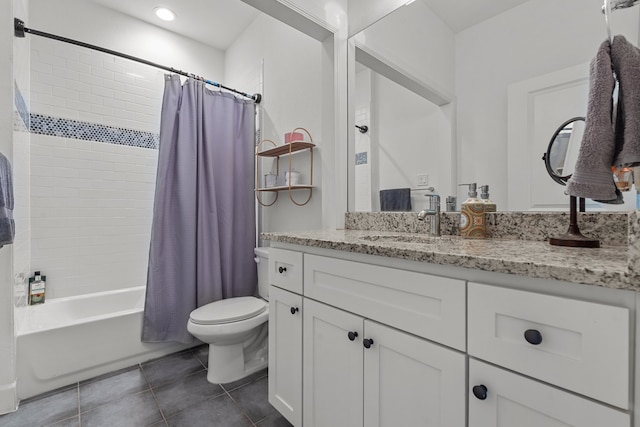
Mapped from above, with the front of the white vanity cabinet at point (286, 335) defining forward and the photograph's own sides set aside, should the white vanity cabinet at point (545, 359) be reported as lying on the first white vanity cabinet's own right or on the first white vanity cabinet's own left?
on the first white vanity cabinet's own left

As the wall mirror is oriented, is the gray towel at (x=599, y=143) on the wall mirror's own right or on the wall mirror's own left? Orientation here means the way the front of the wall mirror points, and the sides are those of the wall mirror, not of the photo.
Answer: on the wall mirror's own left

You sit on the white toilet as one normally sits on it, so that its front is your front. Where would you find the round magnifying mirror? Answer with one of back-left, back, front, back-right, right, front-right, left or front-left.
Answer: left

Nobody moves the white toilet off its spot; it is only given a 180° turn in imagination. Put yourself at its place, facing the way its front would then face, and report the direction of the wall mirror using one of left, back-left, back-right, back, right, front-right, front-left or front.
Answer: right

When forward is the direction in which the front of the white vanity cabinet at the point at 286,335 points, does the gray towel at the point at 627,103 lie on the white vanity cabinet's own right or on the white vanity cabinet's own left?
on the white vanity cabinet's own left

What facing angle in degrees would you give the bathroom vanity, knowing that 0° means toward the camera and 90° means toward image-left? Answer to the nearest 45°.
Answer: approximately 45°

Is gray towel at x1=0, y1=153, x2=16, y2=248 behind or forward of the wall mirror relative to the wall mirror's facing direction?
forward

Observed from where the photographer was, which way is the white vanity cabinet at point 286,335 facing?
facing the viewer and to the left of the viewer

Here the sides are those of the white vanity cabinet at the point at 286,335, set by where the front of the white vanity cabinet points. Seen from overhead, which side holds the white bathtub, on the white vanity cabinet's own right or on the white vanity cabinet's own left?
on the white vanity cabinet's own right
